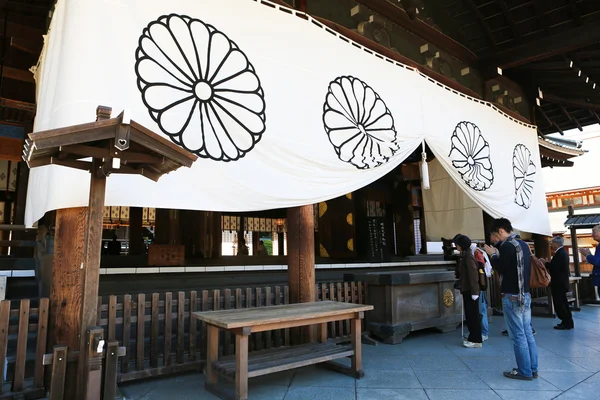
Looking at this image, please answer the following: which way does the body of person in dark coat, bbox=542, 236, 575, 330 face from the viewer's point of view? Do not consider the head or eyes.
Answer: to the viewer's left

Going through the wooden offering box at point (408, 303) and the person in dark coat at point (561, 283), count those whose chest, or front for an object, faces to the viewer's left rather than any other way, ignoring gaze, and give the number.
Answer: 1

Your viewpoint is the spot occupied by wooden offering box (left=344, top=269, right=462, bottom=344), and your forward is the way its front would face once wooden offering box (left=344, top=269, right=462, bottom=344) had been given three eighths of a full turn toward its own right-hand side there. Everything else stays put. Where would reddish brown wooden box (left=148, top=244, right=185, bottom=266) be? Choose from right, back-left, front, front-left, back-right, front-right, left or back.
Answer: front

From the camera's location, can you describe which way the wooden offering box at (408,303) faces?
facing the viewer and to the right of the viewer

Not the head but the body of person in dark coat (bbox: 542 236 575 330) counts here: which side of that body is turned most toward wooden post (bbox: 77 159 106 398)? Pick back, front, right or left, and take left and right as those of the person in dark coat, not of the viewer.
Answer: left

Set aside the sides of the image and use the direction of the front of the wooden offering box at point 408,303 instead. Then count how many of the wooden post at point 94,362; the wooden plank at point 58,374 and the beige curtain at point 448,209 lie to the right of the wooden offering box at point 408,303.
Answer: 2

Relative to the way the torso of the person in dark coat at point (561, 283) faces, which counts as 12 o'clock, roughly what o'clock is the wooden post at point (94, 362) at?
The wooden post is roughly at 10 o'clock from the person in dark coat.

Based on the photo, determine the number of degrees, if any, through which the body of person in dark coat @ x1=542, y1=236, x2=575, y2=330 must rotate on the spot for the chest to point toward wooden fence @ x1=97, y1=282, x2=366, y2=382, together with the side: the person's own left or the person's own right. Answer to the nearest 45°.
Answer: approximately 45° to the person's own left

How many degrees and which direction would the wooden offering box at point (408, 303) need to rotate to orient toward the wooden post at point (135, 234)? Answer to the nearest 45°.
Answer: approximately 135° to its right

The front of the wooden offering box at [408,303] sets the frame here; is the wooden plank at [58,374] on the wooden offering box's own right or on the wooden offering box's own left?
on the wooden offering box's own right

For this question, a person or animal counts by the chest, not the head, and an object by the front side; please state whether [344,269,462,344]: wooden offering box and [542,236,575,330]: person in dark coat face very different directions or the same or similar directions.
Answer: very different directions

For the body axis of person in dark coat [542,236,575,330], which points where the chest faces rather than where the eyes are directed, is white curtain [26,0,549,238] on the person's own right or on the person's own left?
on the person's own left

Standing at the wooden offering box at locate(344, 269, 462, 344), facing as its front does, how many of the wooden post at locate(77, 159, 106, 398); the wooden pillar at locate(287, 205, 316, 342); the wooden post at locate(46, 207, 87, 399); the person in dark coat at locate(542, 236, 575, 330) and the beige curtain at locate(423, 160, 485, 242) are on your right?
3

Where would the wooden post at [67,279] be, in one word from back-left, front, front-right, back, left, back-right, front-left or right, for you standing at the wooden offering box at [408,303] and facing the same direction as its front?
right

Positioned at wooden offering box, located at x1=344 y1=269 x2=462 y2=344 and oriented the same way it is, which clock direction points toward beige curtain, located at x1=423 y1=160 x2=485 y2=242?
The beige curtain is roughly at 8 o'clock from the wooden offering box.
